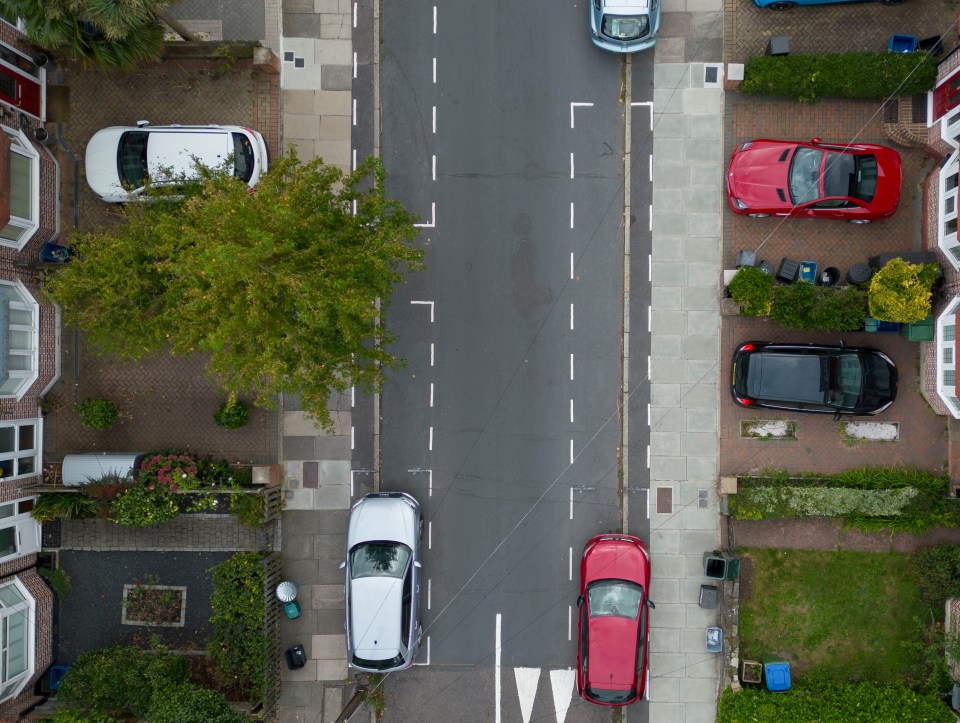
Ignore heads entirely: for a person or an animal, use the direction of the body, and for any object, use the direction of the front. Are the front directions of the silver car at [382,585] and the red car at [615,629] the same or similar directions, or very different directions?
same or similar directions

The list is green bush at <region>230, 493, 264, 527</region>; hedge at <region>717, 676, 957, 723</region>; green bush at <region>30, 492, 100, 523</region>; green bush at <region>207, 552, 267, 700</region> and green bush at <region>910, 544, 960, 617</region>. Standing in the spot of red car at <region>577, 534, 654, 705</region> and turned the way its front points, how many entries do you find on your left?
3

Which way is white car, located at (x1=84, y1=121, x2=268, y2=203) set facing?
to the viewer's left

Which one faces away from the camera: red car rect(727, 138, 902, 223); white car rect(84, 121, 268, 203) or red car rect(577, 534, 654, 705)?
red car rect(577, 534, 654, 705)

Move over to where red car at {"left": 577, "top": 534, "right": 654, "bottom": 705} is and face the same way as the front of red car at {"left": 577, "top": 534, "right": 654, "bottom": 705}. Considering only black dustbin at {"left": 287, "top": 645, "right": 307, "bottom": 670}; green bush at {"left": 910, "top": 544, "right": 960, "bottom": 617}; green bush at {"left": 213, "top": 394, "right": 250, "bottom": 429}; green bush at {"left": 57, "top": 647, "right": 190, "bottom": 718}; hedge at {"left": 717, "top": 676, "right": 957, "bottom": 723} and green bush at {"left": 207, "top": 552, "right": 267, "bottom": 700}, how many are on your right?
2

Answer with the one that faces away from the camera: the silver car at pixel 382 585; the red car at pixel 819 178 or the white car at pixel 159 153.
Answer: the silver car at pixel 382 585

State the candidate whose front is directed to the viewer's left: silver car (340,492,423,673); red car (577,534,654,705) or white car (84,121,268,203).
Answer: white car (84,121,268,203)

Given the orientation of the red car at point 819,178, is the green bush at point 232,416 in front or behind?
in front

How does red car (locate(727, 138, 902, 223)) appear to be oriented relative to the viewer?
to the viewer's left

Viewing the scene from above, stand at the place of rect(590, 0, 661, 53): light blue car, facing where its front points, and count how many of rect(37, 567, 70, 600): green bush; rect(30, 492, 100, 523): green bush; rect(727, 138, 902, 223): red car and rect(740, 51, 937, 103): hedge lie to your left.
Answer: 2

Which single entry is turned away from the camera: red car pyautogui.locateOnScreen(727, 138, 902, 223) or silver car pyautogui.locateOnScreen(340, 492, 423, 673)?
the silver car

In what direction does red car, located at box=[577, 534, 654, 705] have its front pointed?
away from the camera
